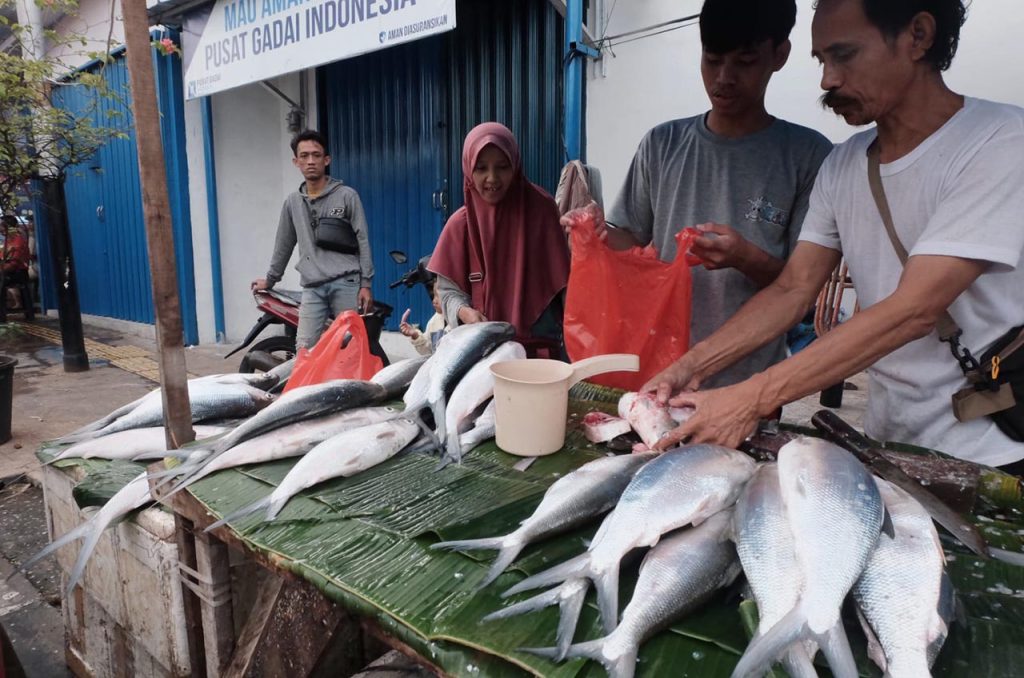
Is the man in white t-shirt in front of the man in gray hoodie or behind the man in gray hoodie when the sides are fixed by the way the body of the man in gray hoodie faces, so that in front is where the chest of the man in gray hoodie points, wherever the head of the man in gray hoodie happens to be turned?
in front

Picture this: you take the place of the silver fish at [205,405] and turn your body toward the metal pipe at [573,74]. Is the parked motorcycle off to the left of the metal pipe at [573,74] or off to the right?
left

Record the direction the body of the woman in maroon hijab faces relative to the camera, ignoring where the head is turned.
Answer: toward the camera

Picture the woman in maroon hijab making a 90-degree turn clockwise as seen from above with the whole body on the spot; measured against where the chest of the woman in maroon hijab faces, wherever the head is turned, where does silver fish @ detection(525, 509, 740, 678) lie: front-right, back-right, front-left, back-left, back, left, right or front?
left

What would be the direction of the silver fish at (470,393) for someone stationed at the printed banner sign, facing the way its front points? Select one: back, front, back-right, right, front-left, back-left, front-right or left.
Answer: front-left

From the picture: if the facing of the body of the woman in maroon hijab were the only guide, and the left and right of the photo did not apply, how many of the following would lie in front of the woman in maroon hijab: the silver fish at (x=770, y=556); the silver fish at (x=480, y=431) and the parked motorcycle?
2

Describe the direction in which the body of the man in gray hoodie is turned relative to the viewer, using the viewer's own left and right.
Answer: facing the viewer

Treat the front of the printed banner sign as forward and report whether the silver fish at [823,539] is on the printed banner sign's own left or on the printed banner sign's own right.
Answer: on the printed banner sign's own left

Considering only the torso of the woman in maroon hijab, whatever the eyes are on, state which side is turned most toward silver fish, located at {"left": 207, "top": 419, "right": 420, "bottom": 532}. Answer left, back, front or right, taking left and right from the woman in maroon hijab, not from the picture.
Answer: front

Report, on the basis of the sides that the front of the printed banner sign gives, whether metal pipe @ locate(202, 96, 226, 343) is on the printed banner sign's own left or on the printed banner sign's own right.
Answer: on the printed banner sign's own right

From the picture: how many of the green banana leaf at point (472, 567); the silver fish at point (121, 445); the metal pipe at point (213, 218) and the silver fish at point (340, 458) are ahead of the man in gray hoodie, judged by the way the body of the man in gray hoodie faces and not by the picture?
3

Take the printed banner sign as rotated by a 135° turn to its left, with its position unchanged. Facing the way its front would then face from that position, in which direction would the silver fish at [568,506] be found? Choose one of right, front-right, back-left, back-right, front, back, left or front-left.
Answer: right

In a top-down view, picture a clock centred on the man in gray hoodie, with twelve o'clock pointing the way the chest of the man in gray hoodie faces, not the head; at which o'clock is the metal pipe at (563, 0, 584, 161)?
The metal pipe is roughly at 10 o'clock from the man in gray hoodie.

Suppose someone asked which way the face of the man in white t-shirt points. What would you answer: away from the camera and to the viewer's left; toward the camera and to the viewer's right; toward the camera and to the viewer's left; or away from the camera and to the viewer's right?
toward the camera and to the viewer's left

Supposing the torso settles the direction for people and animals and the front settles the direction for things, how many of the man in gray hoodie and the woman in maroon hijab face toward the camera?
2
